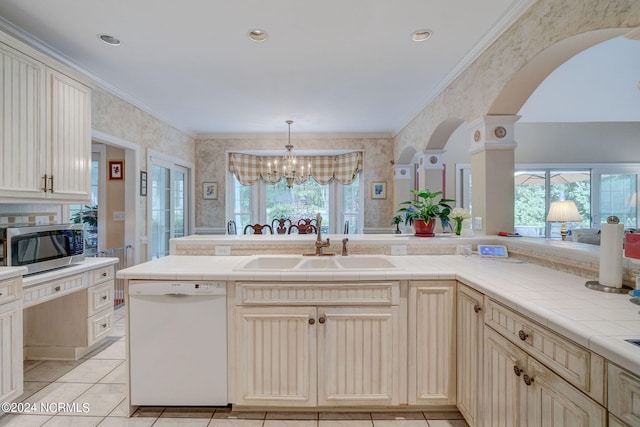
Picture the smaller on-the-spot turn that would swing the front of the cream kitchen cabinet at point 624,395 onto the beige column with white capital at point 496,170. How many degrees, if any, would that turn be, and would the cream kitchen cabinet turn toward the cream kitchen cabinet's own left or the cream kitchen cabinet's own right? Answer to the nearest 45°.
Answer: approximately 90° to the cream kitchen cabinet's own right

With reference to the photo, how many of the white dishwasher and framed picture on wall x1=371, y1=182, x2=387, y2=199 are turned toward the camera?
2

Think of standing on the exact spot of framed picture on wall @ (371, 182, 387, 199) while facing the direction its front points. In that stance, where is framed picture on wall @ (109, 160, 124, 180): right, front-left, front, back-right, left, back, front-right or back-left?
front-right

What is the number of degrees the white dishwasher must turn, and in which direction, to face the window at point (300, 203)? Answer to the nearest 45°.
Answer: approximately 135° to its left

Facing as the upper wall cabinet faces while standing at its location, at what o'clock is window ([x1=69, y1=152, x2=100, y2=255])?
The window is roughly at 8 o'clock from the upper wall cabinet.

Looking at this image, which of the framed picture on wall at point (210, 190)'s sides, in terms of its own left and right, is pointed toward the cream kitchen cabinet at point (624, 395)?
front

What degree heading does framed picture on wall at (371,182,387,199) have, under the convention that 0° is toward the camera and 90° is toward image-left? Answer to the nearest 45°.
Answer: approximately 0°

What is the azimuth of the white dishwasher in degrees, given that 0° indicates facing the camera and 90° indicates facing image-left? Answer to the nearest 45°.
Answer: approximately 0°

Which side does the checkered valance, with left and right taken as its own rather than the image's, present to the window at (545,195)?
left

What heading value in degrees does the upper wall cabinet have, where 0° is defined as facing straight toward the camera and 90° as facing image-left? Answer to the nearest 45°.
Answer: approximately 315°
